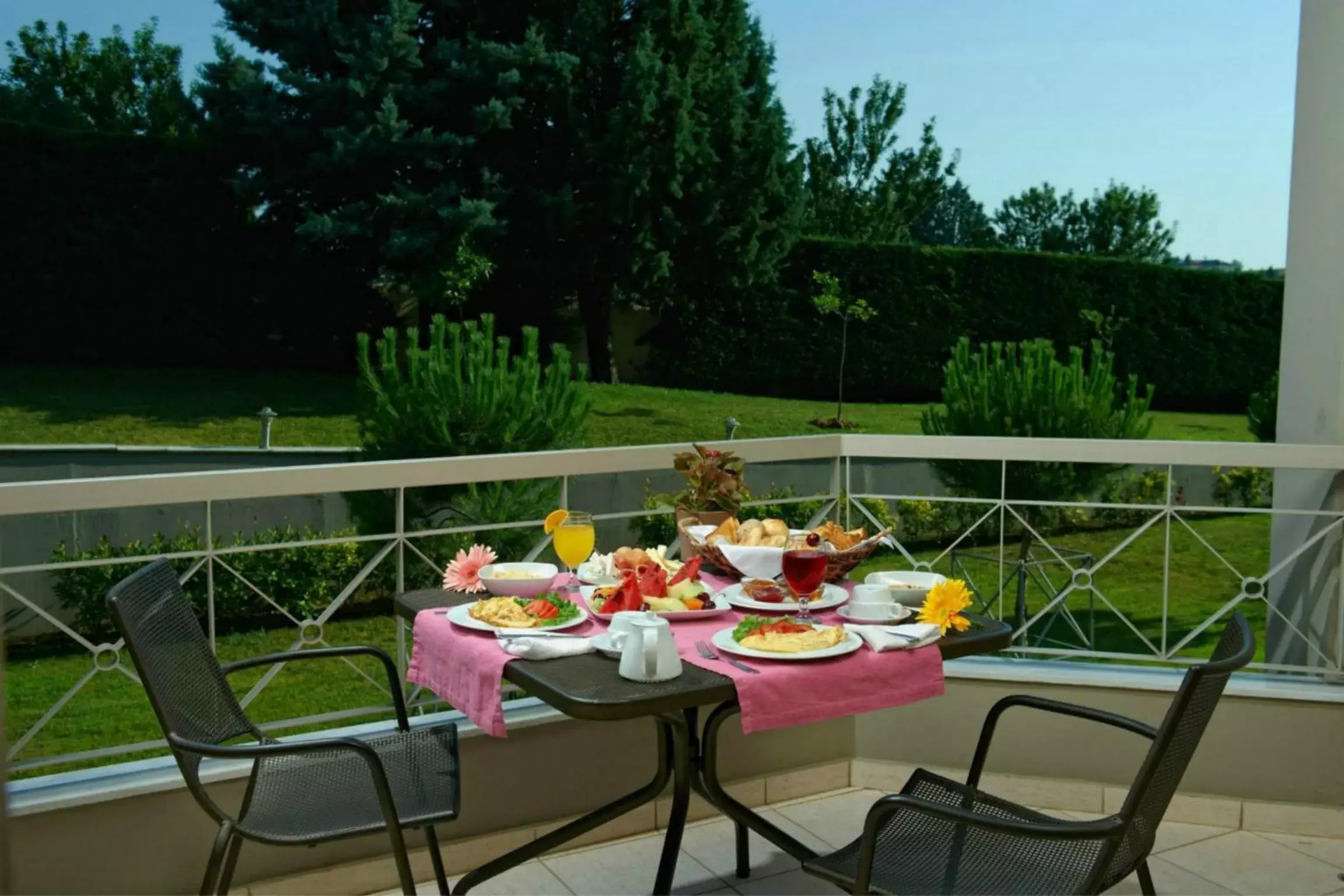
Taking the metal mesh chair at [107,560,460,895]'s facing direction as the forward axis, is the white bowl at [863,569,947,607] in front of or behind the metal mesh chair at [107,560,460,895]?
in front

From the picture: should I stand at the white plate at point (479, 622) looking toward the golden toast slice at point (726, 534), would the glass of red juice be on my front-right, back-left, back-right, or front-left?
front-right

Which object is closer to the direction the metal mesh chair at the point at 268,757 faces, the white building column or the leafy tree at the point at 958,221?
the white building column

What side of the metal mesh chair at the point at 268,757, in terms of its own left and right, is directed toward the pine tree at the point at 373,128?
left

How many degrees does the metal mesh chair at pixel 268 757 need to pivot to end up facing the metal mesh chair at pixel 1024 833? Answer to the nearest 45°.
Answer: approximately 45° to its right

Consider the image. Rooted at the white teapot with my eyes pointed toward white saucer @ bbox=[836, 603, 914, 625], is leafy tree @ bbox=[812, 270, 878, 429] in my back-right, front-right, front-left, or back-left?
front-left

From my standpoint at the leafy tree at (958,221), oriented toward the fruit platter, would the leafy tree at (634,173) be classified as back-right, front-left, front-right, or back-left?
front-right

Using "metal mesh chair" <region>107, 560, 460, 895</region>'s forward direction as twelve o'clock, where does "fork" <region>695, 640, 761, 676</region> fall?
The fork is roughly at 1 o'clock from the metal mesh chair.

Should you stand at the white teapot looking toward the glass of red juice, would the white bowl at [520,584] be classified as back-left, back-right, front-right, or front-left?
front-left

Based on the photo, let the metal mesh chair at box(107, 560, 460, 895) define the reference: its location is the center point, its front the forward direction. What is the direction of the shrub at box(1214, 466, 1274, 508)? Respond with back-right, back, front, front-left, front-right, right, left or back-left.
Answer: front-left

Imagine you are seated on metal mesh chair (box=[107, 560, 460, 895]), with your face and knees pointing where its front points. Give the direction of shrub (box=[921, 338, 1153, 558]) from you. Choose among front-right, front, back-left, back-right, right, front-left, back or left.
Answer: front-left

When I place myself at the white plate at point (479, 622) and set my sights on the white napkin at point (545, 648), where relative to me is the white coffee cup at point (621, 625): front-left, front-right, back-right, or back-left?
front-left

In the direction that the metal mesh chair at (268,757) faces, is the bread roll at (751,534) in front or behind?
in front

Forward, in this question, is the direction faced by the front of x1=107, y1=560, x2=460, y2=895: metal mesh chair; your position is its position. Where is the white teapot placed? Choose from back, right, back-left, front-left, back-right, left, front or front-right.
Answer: front-right

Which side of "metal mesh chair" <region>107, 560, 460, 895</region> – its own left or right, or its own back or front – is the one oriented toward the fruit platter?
front

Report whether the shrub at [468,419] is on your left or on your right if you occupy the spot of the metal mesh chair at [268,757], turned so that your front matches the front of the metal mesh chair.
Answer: on your left

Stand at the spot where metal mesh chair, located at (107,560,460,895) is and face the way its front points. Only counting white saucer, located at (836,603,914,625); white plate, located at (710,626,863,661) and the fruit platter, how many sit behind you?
0

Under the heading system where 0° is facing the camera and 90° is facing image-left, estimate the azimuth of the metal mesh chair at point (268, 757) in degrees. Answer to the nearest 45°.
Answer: approximately 270°

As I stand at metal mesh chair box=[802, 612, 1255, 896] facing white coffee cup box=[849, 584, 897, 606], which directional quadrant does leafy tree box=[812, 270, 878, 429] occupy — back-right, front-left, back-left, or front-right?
front-right

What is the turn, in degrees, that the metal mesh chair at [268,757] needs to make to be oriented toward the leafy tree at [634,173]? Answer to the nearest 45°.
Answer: approximately 90° to its left

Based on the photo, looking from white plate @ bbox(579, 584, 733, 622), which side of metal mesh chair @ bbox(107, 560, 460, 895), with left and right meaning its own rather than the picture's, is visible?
front

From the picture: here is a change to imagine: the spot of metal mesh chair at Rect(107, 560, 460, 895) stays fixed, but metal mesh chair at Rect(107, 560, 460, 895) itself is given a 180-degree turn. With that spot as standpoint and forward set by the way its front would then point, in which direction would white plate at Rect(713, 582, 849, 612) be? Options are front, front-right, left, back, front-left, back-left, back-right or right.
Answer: back
